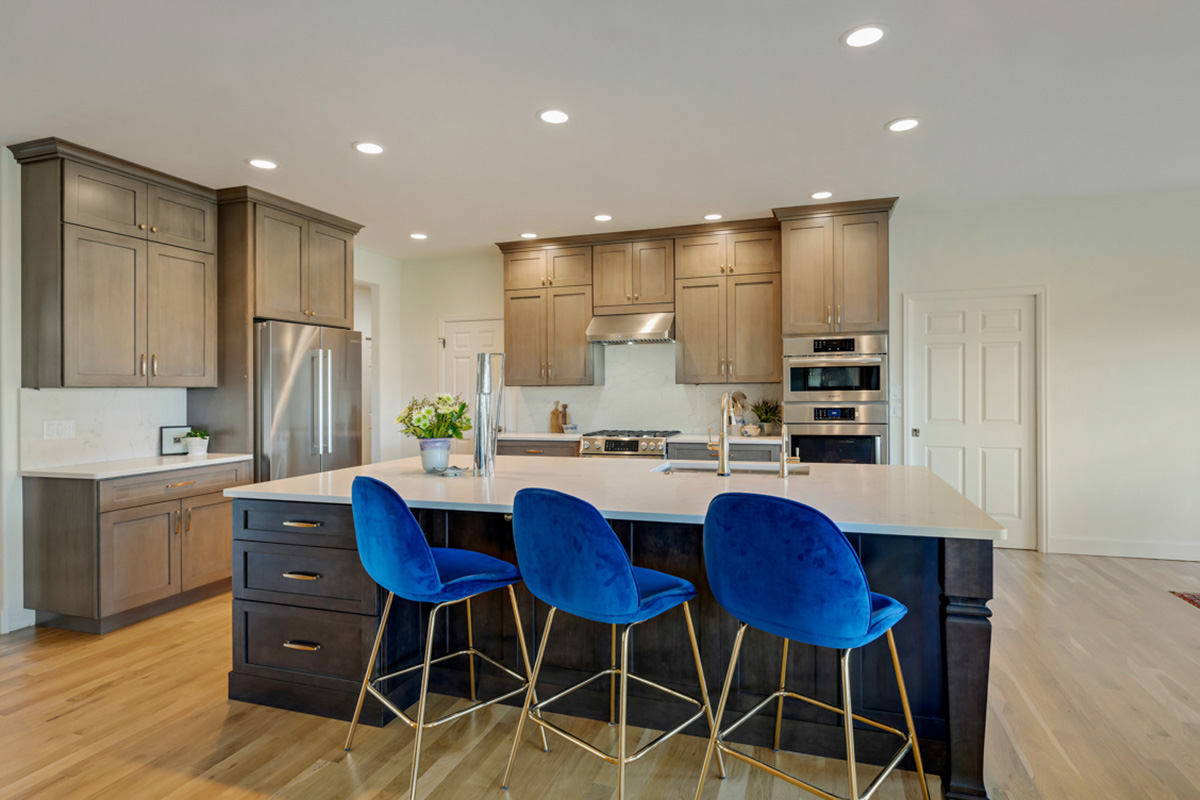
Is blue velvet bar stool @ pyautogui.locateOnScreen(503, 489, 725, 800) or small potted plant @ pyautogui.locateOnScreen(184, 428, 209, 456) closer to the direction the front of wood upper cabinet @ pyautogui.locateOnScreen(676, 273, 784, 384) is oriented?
the blue velvet bar stool

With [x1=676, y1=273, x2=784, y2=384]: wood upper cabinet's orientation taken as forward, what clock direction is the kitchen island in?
The kitchen island is roughly at 12 o'clock from the wood upper cabinet.

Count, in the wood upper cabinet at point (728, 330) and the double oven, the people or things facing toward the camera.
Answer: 2

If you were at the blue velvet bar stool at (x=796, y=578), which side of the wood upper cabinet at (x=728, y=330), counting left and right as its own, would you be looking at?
front

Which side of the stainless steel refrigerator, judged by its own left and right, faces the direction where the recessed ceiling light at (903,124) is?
front

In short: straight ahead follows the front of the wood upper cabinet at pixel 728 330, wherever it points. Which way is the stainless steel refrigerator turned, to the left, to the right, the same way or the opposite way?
to the left

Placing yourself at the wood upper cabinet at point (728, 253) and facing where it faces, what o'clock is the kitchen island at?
The kitchen island is roughly at 12 o'clock from the wood upper cabinet.

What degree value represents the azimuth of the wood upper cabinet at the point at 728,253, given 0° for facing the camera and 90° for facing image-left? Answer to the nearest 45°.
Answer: approximately 0°

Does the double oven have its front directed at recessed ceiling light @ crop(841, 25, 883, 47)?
yes
